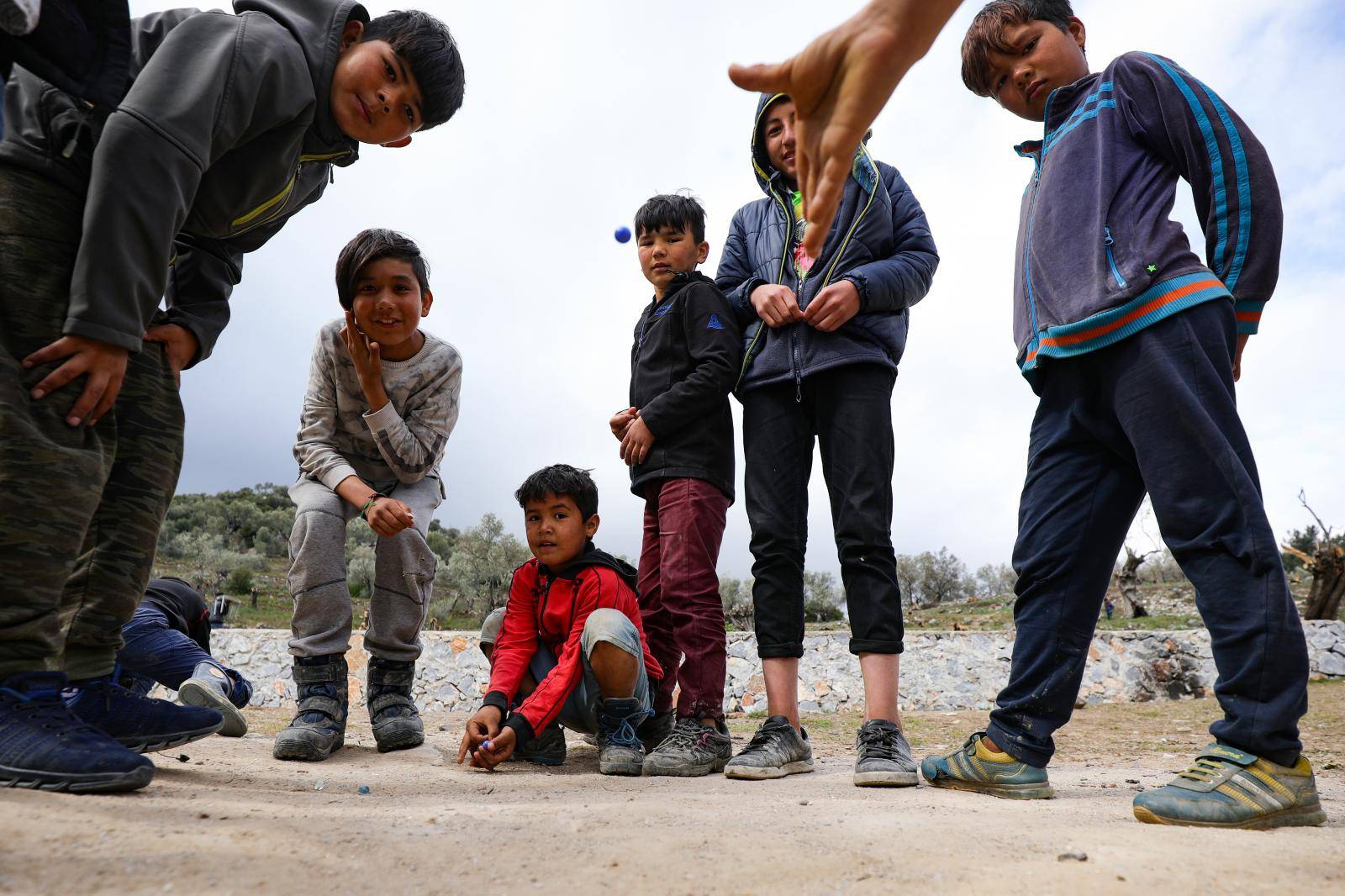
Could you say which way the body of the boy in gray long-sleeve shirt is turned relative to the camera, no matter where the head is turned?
toward the camera

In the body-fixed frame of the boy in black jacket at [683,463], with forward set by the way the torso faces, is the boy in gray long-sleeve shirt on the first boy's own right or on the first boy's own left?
on the first boy's own right

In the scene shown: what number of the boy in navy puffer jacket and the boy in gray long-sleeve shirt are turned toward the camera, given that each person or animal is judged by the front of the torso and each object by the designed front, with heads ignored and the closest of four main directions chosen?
2

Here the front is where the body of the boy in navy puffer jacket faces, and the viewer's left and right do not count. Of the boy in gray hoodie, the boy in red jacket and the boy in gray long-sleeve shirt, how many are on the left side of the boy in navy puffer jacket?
0

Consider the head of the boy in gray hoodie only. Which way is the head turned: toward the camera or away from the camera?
toward the camera

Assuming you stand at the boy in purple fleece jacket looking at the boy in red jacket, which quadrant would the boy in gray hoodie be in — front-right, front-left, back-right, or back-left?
front-left

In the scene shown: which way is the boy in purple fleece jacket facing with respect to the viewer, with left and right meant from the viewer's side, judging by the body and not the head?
facing the viewer and to the left of the viewer

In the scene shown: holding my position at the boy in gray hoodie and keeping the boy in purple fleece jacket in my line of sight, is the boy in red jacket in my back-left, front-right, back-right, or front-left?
front-left

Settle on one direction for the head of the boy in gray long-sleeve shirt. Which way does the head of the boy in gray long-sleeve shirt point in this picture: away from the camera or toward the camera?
toward the camera

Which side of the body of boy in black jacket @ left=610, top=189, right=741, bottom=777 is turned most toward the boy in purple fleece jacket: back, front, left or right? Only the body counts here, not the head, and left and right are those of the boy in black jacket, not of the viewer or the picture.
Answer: left

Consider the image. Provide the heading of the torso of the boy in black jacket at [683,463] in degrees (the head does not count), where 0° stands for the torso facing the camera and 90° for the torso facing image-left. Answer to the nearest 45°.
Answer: approximately 45°
